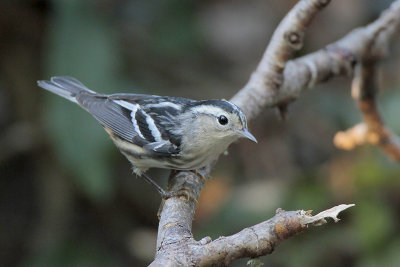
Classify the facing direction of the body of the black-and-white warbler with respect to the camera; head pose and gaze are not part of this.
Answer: to the viewer's right
